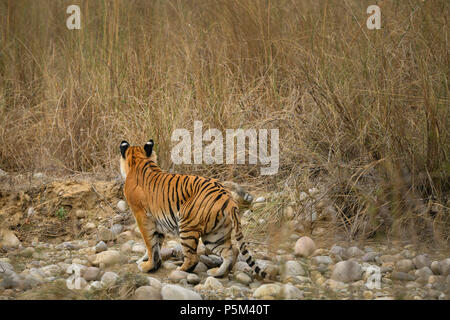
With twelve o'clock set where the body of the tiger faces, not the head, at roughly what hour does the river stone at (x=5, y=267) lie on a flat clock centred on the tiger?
The river stone is roughly at 11 o'clock from the tiger.

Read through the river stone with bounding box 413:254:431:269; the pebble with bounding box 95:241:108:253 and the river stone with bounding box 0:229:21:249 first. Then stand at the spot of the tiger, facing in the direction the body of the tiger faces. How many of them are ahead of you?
2

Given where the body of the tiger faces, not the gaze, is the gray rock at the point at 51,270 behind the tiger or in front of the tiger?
in front

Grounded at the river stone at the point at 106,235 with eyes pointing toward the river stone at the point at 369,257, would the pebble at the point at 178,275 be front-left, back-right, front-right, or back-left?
front-right

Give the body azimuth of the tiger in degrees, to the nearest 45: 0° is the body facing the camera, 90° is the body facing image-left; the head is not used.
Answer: approximately 135°

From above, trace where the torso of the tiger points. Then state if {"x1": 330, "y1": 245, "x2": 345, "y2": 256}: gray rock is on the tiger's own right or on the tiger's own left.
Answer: on the tiger's own right

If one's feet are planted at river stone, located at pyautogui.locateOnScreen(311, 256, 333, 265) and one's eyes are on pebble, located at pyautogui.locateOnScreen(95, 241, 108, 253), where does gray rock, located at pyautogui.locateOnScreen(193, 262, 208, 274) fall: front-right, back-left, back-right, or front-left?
front-left

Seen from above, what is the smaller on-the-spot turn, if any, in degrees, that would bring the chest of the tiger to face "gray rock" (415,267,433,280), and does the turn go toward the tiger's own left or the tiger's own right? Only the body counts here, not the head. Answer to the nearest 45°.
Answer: approximately 135° to the tiger's own right

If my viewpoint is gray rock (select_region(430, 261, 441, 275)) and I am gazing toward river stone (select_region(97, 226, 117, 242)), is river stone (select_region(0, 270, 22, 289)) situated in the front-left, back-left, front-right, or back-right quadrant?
front-left

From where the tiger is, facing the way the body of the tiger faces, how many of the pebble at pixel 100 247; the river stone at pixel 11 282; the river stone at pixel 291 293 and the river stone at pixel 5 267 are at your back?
1

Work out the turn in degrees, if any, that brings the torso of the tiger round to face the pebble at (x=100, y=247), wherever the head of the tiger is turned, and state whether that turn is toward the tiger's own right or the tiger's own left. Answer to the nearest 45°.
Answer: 0° — it already faces it

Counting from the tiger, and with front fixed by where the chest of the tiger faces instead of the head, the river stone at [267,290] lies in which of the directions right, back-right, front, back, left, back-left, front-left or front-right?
back
